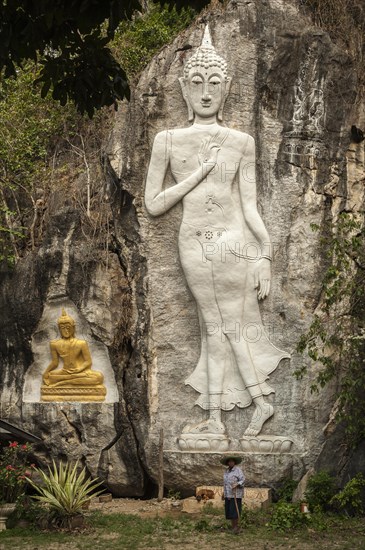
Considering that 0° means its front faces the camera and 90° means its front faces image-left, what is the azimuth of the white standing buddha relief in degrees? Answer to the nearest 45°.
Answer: approximately 0°
